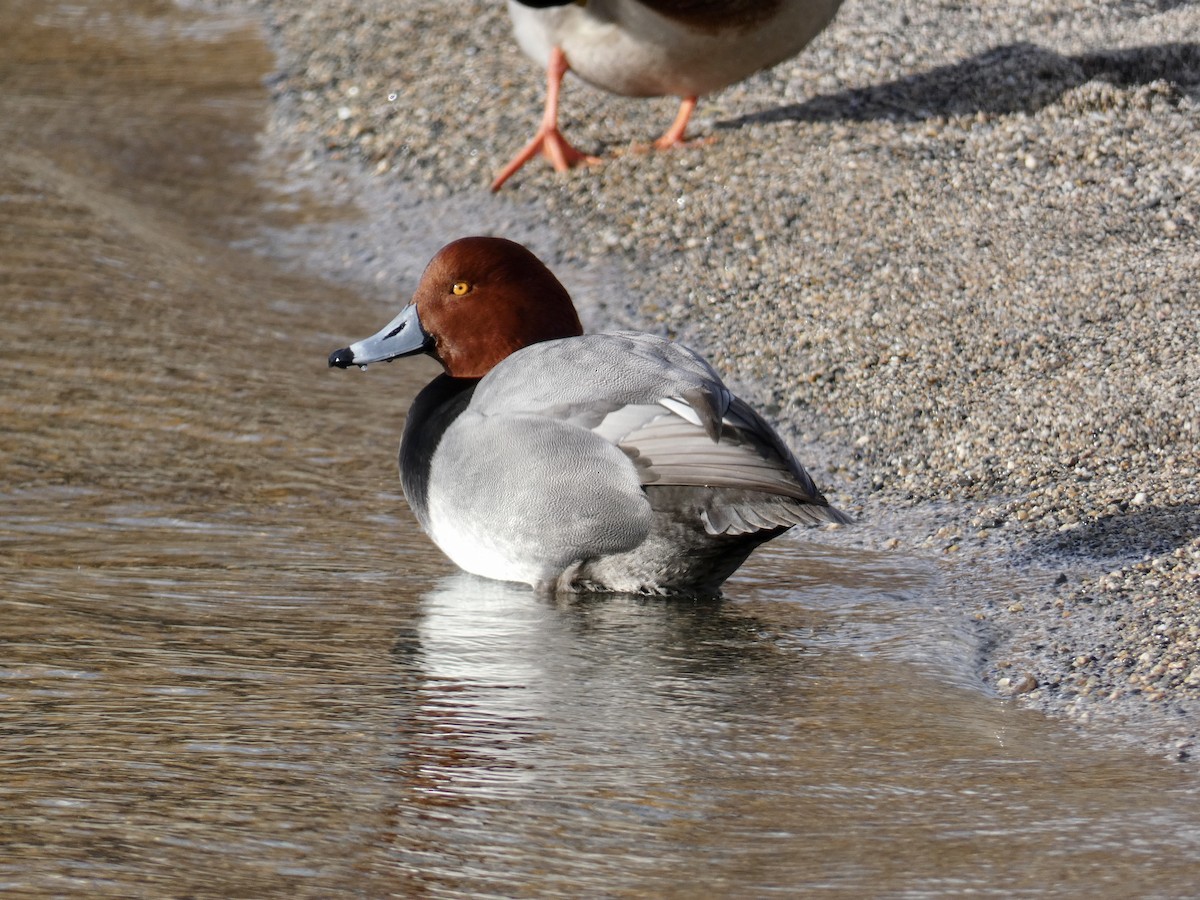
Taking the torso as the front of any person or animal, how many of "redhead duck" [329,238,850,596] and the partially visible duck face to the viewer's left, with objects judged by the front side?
2

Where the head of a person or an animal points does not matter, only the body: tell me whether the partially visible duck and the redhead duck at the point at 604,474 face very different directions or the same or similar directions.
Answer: same or similar directions

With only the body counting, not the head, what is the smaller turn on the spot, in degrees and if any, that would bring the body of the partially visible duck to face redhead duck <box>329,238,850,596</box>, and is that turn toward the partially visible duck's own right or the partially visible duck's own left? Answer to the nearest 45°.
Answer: approximately 90° to the partially visible duck's own left

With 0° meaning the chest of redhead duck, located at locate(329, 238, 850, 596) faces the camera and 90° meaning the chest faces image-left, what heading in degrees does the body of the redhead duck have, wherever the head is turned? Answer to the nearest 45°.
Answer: approximately 90°

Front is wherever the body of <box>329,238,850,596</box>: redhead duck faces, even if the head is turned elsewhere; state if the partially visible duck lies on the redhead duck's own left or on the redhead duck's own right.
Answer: on the redhead duck's own right

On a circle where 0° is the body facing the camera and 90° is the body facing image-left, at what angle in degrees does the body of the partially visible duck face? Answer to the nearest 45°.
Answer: approximately 90°
